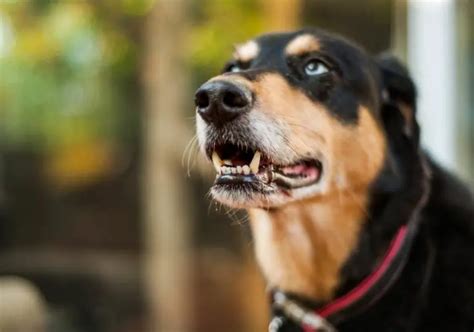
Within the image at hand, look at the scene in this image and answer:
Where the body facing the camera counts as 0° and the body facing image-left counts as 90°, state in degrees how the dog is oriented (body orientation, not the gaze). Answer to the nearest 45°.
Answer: approximately 45°

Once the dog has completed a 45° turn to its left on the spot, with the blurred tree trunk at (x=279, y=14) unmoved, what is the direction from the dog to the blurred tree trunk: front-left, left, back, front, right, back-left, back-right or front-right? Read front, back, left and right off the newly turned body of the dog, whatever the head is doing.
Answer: back

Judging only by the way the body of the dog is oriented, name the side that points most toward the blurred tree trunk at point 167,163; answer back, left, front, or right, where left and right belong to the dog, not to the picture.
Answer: right
